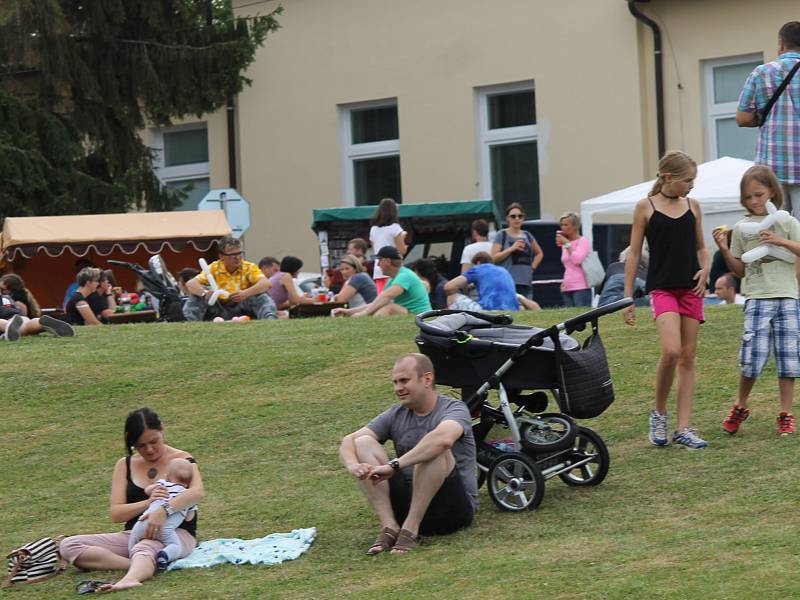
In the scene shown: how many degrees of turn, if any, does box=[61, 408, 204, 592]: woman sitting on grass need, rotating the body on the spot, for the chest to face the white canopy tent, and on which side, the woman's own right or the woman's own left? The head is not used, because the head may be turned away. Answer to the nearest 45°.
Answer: approximately 135° to the woman's own left

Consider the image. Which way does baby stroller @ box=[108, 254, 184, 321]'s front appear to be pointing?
to the viewer's right

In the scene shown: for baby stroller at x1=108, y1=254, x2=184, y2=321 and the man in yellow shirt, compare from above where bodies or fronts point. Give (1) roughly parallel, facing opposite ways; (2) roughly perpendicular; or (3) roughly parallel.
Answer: roughly perpendicular

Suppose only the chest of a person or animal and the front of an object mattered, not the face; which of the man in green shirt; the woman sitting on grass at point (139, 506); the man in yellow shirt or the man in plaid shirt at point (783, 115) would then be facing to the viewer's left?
the man in green shirt

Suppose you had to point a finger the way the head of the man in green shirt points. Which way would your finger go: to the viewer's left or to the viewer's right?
to the viewer's left

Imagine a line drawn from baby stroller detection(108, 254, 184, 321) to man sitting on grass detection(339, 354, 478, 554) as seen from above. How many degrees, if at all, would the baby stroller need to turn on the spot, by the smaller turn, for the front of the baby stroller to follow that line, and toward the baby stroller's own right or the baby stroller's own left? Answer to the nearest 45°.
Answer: approximately 90° to the baby stroller's own right

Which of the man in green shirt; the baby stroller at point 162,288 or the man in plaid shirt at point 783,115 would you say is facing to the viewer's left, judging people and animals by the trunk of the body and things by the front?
the man in green shirt

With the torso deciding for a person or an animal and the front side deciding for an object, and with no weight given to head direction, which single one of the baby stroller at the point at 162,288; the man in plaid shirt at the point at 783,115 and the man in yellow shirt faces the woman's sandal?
the man in yellow shirt

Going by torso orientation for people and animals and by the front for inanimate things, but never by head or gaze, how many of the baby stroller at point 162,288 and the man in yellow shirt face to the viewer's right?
1
